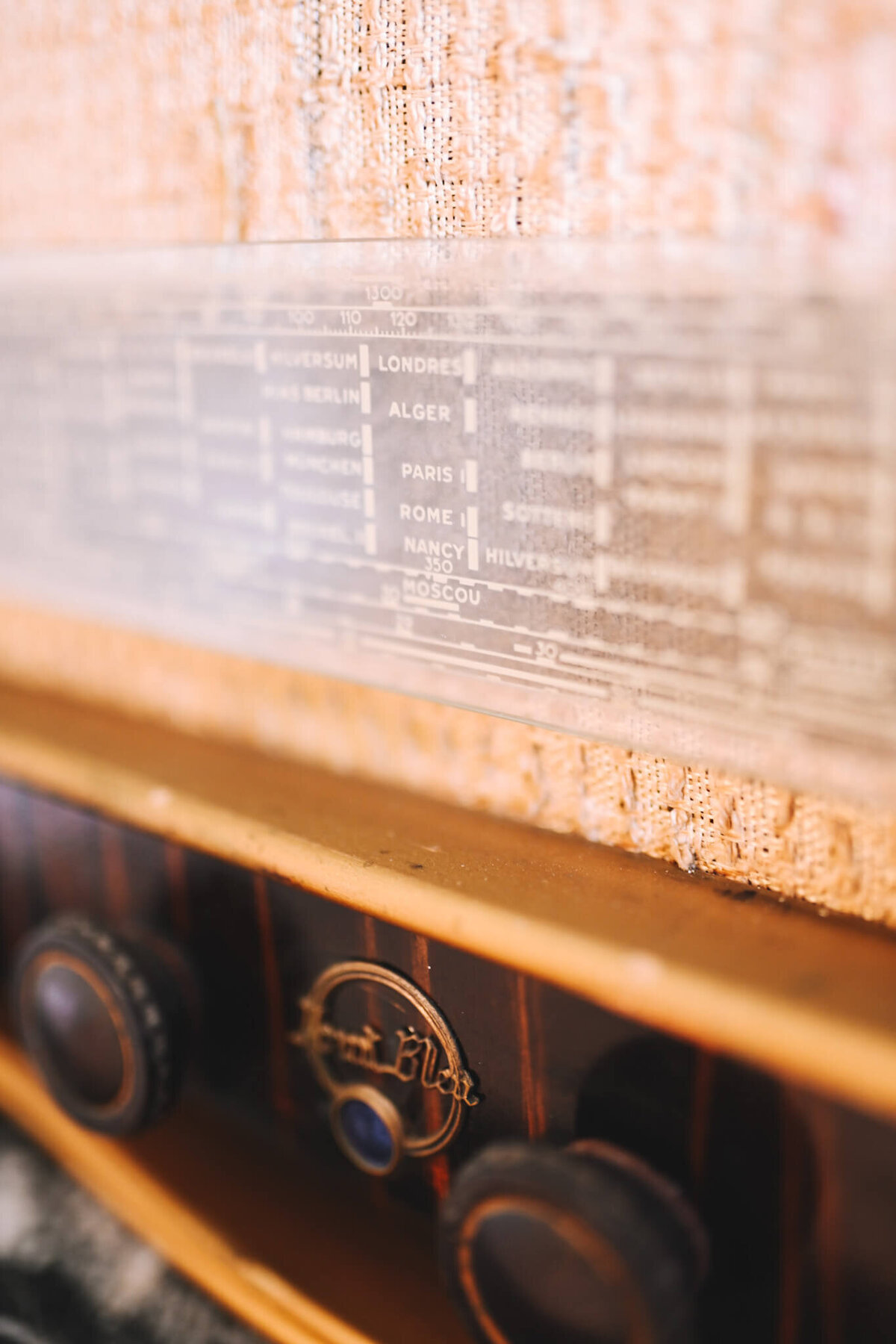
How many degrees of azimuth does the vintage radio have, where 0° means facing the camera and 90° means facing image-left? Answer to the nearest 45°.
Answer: approximately 45°
